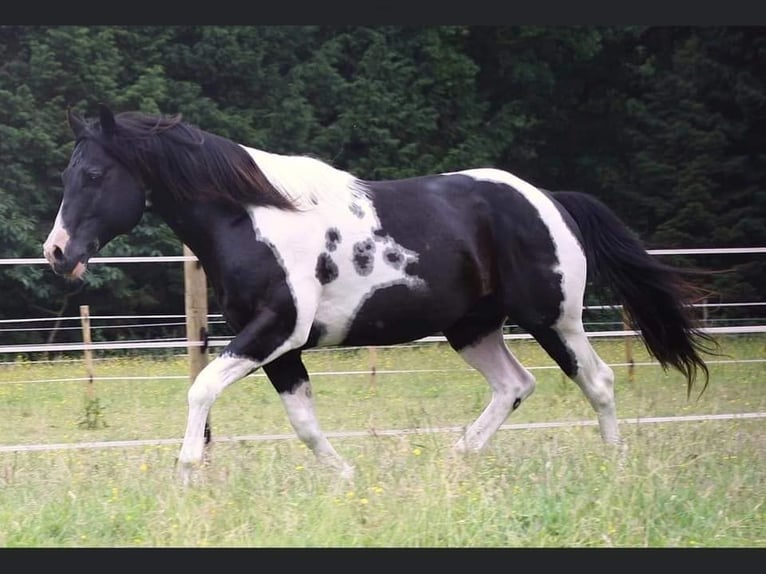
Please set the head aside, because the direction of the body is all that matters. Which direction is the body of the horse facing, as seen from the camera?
to the viewer's left

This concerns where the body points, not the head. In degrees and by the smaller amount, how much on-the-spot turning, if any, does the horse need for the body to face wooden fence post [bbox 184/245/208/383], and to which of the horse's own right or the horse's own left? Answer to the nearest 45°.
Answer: approximately 45° to the horse's own right
